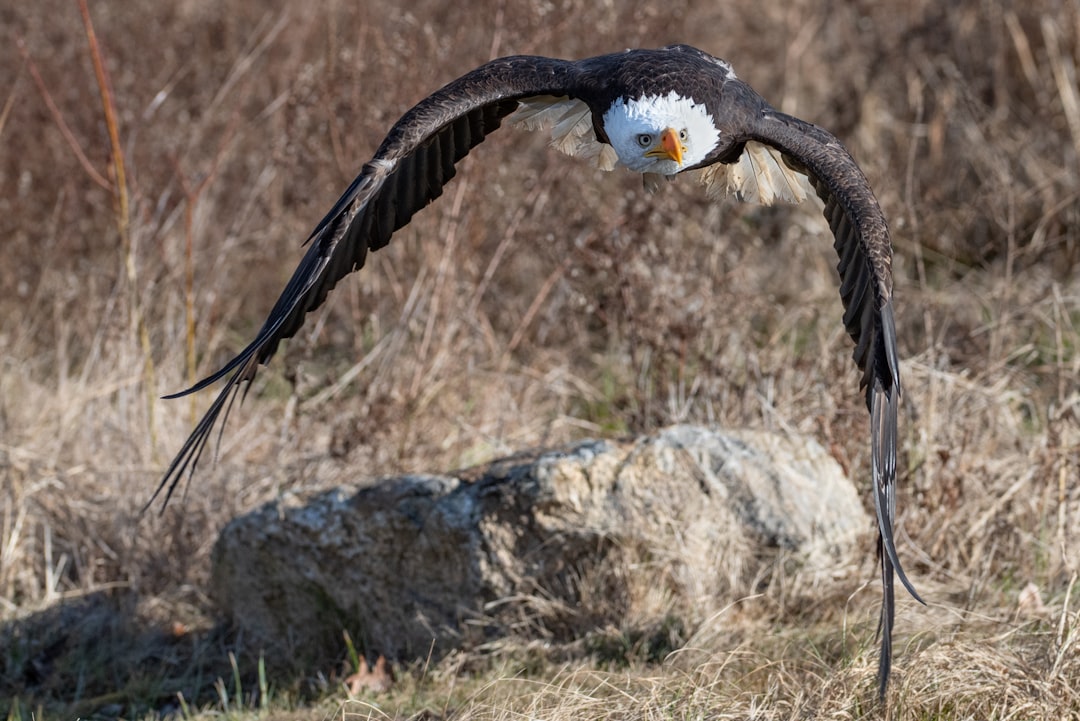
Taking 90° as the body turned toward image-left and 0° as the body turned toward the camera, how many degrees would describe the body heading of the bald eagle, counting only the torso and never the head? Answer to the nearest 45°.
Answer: approximately 0°
